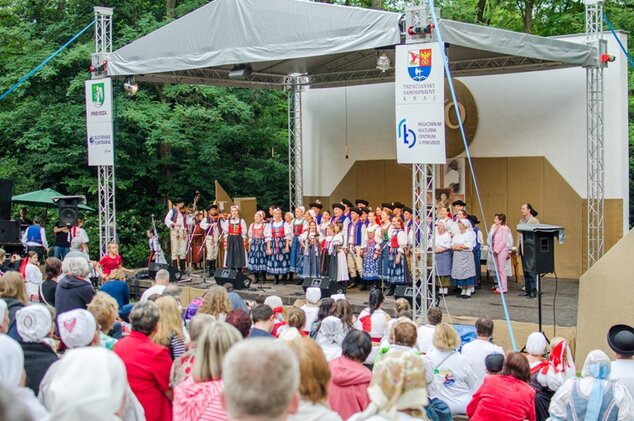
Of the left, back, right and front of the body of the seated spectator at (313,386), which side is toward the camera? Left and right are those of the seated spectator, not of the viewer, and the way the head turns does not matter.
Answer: back

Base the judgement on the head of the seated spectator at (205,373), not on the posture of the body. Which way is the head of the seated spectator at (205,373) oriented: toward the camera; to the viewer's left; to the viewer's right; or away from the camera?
away from the camera

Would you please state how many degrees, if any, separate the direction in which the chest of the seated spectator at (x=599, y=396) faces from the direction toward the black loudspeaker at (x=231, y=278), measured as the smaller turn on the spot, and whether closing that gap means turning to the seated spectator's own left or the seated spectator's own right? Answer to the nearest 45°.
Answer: approximately 45° to the seated spectator's own left

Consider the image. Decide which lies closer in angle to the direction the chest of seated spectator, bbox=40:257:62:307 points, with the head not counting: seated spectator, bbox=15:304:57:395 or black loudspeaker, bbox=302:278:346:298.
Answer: the black loudspeaker

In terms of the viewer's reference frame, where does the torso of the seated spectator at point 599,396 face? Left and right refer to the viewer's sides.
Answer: facing away from the viewer

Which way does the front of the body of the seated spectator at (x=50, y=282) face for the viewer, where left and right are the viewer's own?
facing away from the viewer and to the right of the viewer

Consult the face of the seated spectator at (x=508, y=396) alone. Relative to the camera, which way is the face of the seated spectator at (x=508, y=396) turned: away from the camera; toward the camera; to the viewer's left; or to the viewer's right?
away from the camera

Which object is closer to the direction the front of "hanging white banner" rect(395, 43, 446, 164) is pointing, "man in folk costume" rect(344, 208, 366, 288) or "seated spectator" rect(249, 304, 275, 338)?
the seated spectator

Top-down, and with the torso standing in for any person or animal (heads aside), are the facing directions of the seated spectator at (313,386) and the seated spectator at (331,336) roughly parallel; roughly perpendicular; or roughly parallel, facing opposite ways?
roughly parallel

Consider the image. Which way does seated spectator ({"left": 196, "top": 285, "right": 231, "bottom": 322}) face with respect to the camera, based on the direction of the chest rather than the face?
away from the camera

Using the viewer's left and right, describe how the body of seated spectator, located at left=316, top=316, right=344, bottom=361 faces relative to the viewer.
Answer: facing away from the viewer

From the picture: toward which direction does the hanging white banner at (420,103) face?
toward the camera

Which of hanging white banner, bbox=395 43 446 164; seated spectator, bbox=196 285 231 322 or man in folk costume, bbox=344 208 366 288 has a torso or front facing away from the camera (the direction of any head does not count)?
the seated spectator

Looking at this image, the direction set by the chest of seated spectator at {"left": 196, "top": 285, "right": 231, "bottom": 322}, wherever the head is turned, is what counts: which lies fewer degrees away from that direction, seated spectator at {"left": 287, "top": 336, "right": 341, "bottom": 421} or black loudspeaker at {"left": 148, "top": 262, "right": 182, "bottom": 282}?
the black loudspeaker

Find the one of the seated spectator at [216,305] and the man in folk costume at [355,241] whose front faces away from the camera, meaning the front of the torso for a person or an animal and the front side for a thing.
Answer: the seated spectator

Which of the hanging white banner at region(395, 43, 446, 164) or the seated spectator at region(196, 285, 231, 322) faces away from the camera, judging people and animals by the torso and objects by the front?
the seated spectator

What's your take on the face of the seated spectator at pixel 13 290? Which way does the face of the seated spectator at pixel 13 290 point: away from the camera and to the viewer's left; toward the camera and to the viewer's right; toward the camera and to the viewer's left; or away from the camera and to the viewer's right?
away from the camera and to the viewer's right

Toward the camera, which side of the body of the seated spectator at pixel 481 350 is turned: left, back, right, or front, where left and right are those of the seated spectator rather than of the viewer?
back
